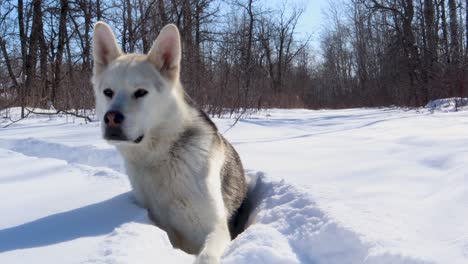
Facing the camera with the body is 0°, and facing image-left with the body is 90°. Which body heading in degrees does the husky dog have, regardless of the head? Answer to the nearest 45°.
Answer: approximately 45°

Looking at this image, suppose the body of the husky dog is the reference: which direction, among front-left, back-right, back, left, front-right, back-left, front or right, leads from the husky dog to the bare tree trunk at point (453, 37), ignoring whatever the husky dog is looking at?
back
